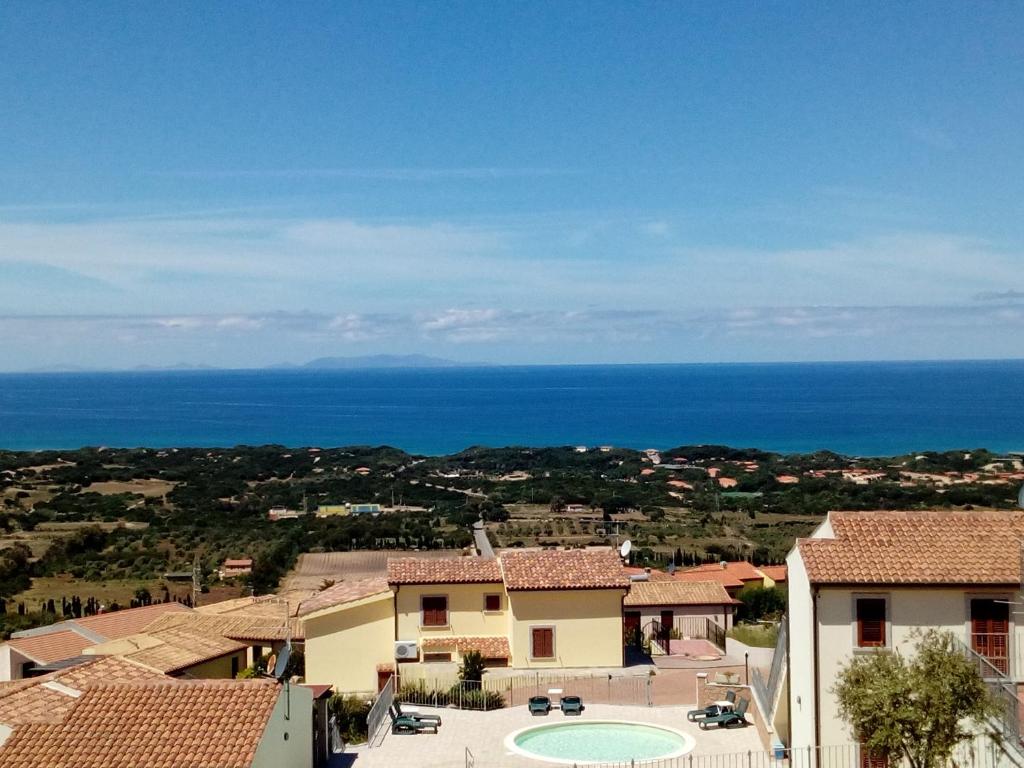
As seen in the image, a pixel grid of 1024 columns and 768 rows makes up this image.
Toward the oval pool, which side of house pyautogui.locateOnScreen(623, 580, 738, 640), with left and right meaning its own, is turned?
front

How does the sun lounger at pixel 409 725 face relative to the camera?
to the viewer's right

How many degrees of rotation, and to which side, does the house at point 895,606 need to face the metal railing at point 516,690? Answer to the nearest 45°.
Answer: approximately 135° to its right

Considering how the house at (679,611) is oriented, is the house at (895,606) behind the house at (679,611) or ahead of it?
ahead

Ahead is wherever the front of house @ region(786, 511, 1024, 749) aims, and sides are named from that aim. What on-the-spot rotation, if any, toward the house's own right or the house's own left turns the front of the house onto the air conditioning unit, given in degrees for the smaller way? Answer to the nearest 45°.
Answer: approximately 135° to the house's own right

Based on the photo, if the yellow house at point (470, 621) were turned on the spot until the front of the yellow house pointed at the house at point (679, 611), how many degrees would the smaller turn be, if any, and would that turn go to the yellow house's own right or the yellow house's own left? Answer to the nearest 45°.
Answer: approximately 135° to the yellow house's own left

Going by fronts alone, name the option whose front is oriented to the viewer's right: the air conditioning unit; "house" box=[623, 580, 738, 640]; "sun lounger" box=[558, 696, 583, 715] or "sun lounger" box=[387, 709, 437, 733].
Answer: "sun lounger" box=[387, 709, 437, 733]

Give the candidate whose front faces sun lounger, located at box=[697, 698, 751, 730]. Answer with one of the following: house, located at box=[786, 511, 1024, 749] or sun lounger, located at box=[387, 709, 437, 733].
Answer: sun lounger, located at box=[387, 709, 437, 733]

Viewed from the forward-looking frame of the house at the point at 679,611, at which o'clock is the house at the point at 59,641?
the house at the point at 59,641 is roughly at 2 o'clock from the house at the point at 679,611.

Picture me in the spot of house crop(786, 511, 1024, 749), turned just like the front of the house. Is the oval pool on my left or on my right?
on my right

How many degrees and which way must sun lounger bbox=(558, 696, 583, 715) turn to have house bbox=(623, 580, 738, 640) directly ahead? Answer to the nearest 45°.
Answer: approximately 180°

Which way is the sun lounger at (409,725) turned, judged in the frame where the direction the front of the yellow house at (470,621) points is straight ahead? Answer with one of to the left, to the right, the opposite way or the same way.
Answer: to the left

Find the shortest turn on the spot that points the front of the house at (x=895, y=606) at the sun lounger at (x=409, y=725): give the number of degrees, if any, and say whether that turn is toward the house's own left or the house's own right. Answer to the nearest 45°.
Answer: approximately 90° to the house's own right

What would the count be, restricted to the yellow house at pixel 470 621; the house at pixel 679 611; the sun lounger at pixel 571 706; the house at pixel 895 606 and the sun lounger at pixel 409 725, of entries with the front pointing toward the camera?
4

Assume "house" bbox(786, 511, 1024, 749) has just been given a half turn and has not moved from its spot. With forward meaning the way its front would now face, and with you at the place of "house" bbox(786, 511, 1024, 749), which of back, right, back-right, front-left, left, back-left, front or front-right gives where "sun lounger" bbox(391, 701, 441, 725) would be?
left
